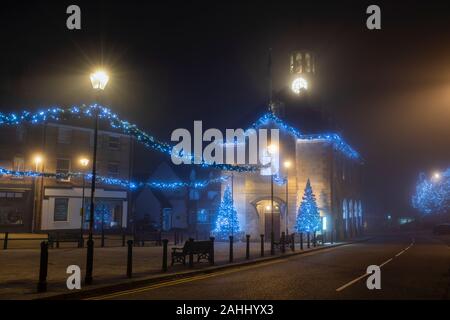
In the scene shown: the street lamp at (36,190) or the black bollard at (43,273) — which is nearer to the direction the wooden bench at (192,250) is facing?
the black bollard

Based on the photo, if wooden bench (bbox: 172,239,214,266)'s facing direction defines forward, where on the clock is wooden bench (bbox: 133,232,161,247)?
wooden bench (bbox: 133,232,161,247) is roughly at 4 o'clock from wooden bench (bbox: 172,239,214,266).

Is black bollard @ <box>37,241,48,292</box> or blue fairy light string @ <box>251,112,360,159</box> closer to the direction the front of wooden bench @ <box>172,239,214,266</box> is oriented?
the black bollard

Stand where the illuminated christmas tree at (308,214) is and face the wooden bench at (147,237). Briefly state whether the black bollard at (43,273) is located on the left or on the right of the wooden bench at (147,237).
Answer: left

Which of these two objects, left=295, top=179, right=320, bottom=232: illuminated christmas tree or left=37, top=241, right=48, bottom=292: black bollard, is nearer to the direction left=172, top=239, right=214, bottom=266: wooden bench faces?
the black bollard

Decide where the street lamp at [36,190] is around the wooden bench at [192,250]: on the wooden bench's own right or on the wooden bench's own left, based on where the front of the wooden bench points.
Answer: on the wooden bench's own right

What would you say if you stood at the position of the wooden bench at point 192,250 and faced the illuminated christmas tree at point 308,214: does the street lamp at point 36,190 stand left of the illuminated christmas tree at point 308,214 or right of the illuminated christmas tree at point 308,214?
left
